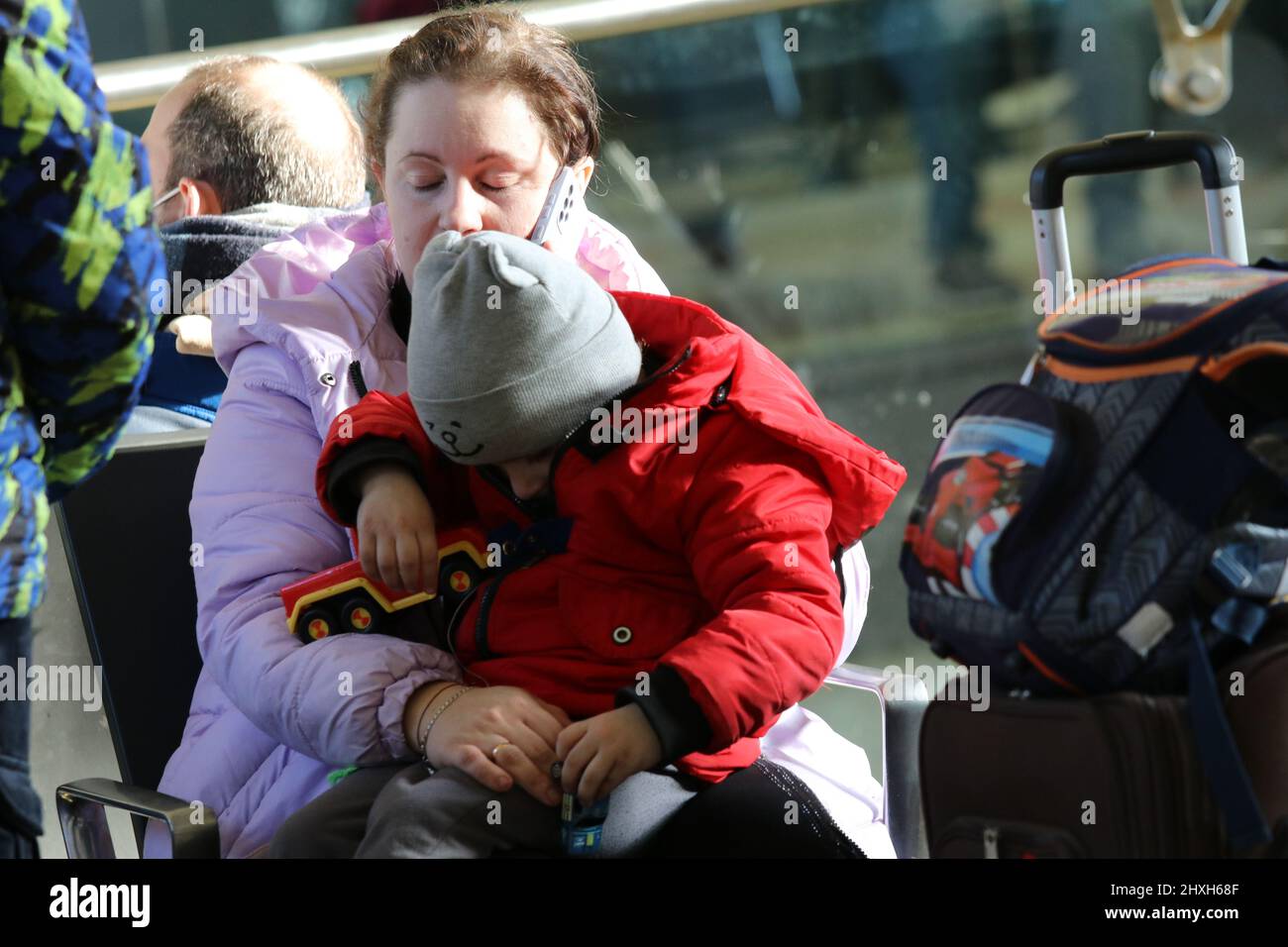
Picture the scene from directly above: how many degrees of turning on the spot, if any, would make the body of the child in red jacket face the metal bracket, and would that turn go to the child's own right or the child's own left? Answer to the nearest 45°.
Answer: approximately 180°

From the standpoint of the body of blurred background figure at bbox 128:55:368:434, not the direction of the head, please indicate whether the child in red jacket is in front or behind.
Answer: behind

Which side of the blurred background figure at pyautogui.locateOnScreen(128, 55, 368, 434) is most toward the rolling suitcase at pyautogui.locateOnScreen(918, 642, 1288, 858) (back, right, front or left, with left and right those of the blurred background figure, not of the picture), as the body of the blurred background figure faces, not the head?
back

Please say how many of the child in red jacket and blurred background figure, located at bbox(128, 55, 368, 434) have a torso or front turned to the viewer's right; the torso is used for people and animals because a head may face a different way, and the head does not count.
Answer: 0

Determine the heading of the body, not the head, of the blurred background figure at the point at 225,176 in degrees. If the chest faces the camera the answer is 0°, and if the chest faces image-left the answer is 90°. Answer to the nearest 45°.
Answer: approximately 135°

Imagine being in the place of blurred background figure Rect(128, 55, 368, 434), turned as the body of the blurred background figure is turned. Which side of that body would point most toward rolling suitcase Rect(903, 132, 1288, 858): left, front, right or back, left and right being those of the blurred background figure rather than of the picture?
back

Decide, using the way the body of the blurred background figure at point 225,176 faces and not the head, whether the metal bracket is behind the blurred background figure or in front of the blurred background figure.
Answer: behind

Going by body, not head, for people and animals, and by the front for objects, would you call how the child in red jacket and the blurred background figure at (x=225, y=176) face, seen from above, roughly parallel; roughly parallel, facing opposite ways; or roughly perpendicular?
roughly perpendicular
